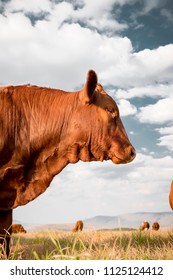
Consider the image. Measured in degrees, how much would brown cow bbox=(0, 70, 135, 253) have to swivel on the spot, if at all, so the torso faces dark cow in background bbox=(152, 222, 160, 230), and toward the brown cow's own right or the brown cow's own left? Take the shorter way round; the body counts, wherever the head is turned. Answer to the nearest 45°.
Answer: approximately 90° to the brown cow's own left

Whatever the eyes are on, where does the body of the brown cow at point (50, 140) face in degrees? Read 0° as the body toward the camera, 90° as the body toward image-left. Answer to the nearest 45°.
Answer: approximately 270°
